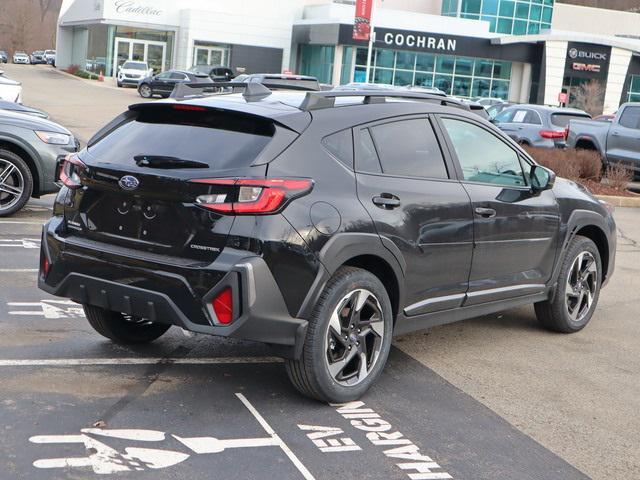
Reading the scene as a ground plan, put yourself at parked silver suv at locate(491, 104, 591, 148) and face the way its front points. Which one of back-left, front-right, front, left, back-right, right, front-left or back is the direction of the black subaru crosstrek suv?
back-left

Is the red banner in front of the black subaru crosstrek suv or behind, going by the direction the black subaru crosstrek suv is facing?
in front

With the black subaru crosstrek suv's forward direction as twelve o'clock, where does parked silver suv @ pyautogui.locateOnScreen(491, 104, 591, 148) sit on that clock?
The parked silver suv is roughly at 11 o'clock from the black subaru crosstrek suv.

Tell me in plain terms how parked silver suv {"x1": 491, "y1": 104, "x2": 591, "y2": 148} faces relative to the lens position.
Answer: facing away from the viewer and to the left of the viewer

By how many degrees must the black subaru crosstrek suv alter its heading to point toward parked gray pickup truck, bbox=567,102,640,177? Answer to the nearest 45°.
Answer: approximately 45° to its left

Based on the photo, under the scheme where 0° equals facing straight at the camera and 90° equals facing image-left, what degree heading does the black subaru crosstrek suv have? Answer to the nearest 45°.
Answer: approximately 225°

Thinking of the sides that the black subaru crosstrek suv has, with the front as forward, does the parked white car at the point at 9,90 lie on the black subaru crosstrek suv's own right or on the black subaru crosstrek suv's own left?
on the black subaru crosstrek suv's own left

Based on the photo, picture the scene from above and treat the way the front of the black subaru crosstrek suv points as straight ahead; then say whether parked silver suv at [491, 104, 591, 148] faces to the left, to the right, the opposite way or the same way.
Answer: to the left

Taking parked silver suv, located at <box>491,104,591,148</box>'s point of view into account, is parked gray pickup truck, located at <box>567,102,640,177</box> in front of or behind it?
behind

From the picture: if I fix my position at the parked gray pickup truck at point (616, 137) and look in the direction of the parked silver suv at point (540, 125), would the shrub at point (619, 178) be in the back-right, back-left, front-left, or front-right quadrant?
back-left

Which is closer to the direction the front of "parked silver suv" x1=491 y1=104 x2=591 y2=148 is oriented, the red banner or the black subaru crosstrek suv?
the red banner
